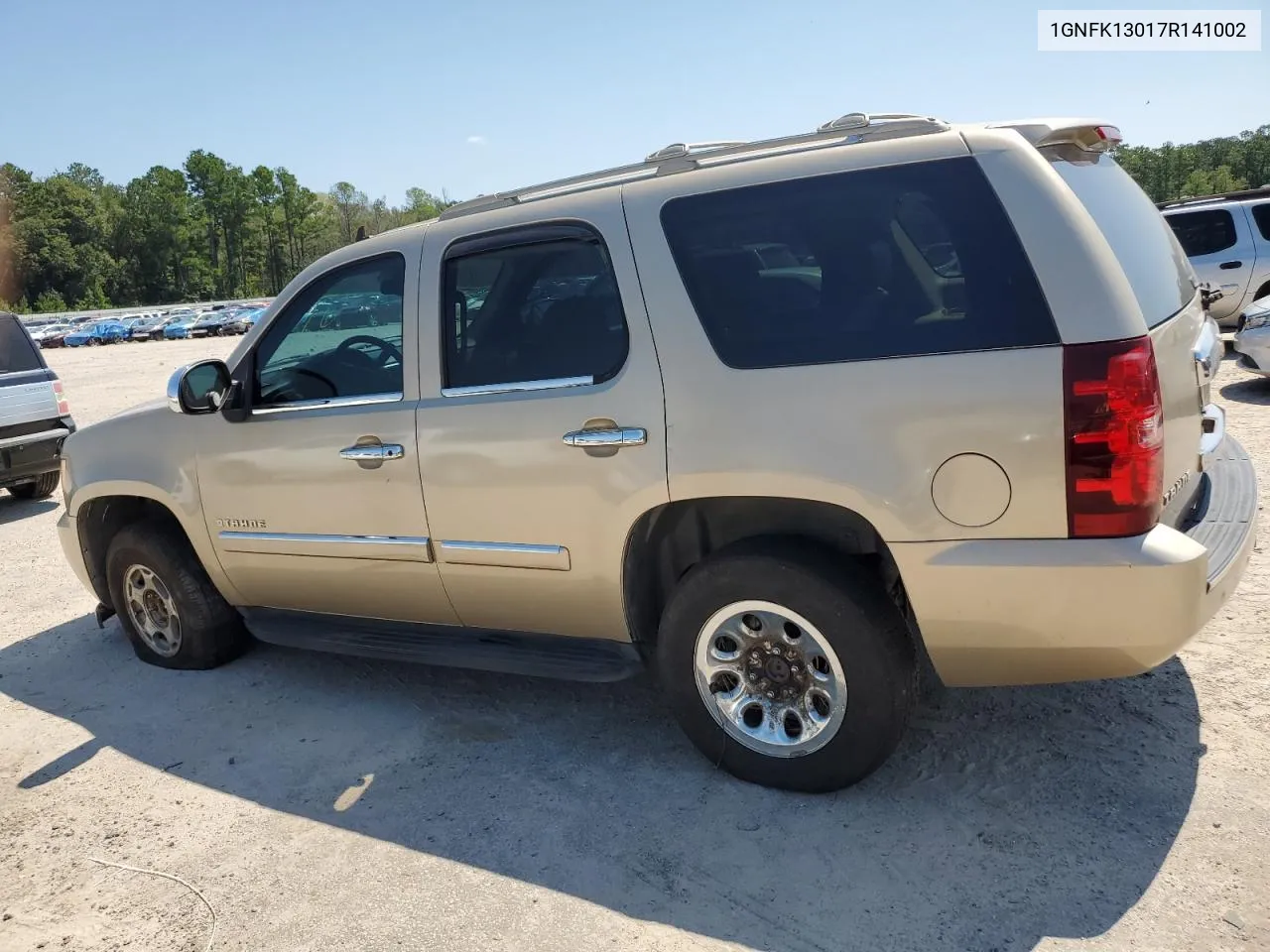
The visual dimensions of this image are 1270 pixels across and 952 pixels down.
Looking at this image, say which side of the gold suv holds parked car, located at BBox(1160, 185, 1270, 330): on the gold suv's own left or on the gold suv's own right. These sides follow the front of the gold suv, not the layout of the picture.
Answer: on the gold suv's own right

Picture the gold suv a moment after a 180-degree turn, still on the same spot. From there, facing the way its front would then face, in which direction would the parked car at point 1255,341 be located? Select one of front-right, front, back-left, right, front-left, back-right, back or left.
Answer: left

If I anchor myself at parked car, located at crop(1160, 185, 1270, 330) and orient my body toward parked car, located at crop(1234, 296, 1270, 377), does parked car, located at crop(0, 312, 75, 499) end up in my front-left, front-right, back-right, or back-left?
front-right

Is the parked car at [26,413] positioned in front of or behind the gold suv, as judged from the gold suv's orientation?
in front

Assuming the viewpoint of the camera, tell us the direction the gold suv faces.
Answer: facing away from the viewer and to the left of the viewer
